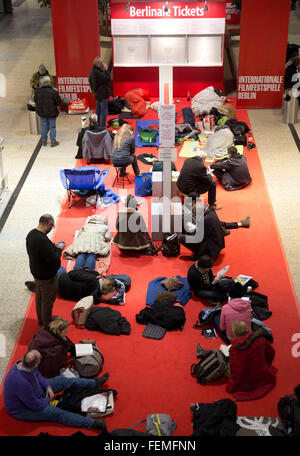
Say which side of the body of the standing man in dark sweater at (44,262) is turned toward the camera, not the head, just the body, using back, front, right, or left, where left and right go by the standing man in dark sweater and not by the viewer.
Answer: right

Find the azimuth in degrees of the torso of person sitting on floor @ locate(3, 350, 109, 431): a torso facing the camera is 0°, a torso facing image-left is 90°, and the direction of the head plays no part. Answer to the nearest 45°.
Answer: approximately 270°

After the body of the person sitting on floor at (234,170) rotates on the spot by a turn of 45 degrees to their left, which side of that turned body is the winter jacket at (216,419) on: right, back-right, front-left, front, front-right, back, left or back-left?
left

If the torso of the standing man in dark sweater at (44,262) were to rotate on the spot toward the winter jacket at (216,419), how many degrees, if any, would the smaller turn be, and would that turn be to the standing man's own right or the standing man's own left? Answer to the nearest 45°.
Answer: approximately 45° to the standing man's own right

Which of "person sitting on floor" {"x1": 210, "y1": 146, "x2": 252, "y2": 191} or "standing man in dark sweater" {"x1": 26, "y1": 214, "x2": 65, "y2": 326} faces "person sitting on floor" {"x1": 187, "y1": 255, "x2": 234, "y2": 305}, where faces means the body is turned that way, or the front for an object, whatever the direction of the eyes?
the standing man in dark sweater

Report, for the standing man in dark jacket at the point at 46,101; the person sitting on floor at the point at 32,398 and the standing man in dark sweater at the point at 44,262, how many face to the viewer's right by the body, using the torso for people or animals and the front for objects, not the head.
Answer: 2

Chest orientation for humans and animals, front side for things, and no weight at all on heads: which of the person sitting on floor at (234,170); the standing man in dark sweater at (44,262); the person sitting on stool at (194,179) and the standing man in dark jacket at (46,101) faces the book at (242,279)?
the standing man in dark sweater at (44,262)

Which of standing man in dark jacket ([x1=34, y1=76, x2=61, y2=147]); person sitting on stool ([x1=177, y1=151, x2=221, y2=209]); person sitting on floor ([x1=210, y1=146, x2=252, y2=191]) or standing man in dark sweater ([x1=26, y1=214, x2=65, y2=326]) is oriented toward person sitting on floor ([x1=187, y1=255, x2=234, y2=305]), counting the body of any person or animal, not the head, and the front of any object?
standing man in dark sweater ([x1=26, y1=214, x2=65, y2=326])

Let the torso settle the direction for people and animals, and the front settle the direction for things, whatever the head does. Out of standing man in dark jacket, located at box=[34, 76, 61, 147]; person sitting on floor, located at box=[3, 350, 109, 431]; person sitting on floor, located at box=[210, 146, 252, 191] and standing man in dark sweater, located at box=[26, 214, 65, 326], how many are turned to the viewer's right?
2

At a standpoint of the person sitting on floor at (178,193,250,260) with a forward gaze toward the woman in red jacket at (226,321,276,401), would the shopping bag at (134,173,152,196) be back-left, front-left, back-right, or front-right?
back-right
